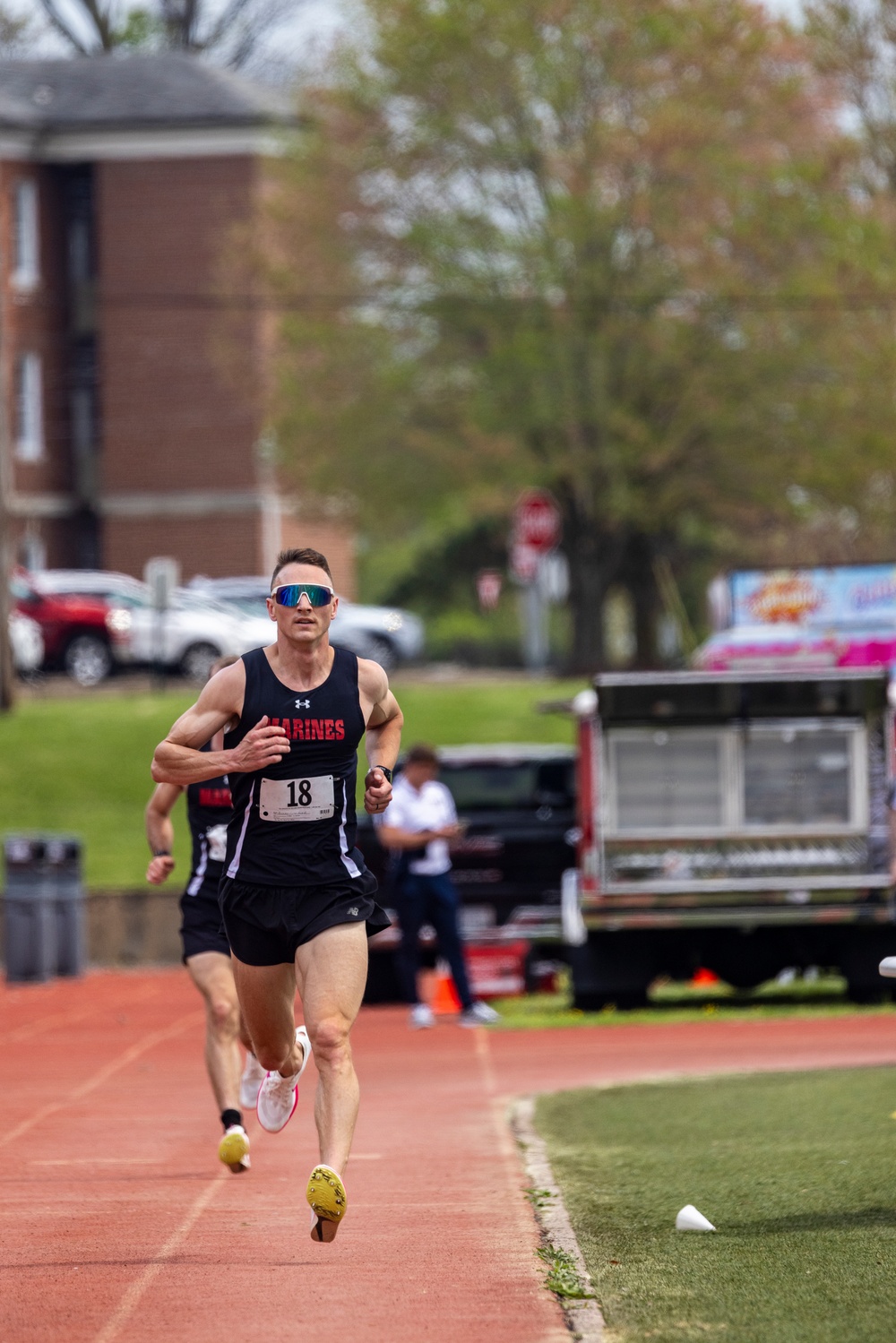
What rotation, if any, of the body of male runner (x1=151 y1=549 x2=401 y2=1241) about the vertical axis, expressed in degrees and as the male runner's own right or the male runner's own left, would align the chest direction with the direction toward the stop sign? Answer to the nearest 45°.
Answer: approximately 180°

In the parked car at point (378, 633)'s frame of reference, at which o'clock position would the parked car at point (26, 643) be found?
the parked car at point (26, 643) is roughly at 5 o'clock from the parked car at point (378, 633).

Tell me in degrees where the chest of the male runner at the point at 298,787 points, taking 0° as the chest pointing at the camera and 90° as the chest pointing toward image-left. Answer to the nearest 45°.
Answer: approximately 0°

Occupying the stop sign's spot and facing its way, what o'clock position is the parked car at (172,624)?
The parked car is roughly at 4 o'clock from the stop sign.

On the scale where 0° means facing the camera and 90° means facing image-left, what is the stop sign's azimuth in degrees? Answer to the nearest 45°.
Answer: approximately 0°

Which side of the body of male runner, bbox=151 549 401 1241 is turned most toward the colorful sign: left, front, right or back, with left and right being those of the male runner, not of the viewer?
back
